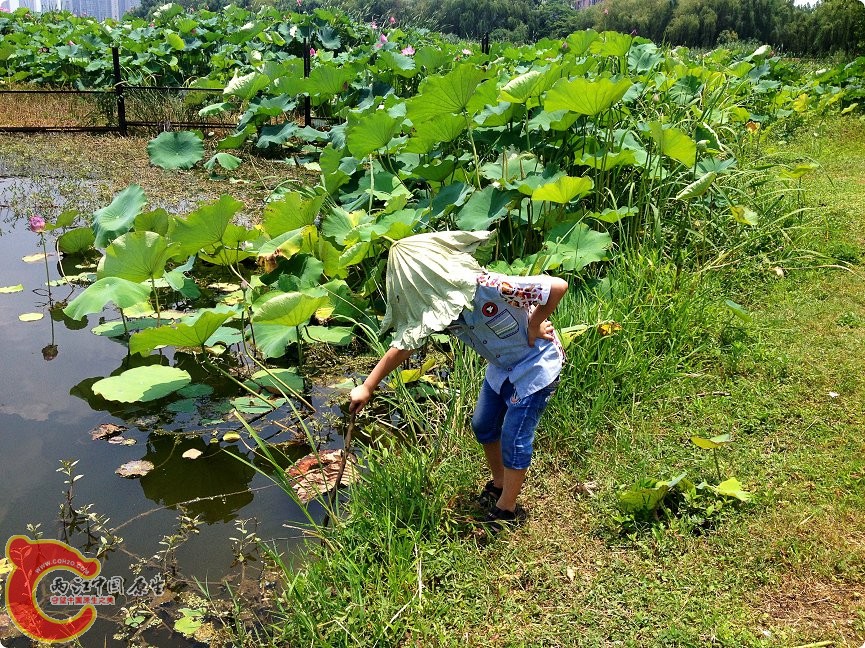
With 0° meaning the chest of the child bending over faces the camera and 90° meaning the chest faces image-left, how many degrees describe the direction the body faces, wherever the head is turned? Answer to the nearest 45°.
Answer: approximately 45°

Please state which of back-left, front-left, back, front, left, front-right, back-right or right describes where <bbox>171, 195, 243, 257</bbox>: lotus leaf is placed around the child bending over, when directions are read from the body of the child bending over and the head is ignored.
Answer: right

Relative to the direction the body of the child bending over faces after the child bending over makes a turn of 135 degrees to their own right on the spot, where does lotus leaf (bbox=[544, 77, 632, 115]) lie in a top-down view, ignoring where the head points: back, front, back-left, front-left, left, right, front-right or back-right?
front

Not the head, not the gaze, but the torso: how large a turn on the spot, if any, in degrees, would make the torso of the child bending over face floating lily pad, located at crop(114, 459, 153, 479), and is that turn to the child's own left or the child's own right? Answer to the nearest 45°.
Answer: approximately 45° to the child's own right

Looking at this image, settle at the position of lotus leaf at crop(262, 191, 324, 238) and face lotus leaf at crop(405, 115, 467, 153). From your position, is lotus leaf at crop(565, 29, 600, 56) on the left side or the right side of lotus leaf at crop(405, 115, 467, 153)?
left

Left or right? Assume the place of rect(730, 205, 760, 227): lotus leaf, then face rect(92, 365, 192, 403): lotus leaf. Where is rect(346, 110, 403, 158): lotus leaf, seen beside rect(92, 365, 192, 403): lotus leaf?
right

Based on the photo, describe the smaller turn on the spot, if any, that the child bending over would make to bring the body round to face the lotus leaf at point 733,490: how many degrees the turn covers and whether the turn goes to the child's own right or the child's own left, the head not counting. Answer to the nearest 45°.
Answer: approximately 135° to the child's own left

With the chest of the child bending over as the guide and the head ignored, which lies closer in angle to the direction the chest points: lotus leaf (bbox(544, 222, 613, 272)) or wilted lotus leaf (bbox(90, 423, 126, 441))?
the wilted lotus leaf

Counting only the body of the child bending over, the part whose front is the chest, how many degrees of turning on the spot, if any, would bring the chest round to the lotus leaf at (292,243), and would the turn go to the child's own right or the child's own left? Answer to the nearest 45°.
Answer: approximately 90° to the child's own right

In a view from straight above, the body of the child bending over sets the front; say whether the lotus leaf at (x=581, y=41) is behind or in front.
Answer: behind
